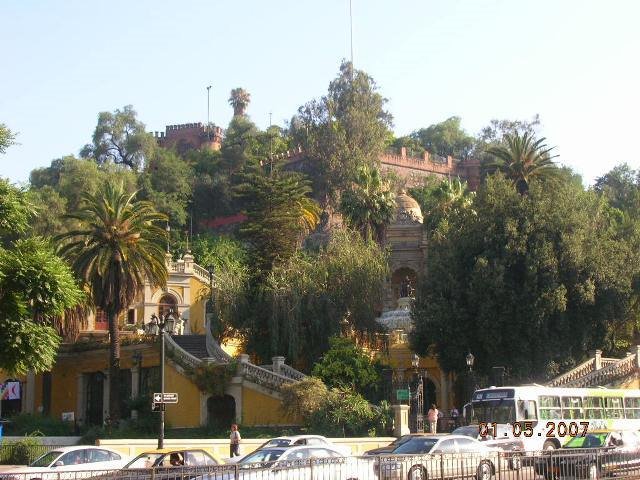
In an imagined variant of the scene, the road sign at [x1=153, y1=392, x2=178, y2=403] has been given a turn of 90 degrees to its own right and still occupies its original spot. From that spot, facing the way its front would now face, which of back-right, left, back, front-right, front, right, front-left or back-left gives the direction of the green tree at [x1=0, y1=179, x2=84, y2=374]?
front-left

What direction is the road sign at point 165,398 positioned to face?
toward the camera

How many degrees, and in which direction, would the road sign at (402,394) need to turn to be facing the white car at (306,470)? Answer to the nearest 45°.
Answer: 0° — it already faces it

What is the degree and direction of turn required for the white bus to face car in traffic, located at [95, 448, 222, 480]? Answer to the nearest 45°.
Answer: approximately 45° to its left

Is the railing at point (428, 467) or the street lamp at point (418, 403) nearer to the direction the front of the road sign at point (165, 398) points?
the railing

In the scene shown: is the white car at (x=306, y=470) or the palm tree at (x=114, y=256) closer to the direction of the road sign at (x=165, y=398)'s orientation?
the white car

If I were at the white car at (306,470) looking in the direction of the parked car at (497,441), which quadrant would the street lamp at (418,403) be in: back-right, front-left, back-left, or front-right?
front-left

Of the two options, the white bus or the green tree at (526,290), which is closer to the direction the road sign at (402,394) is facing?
the white bus

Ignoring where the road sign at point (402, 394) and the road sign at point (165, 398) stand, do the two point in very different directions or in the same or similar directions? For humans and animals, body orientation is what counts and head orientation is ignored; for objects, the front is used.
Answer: same or similar directions

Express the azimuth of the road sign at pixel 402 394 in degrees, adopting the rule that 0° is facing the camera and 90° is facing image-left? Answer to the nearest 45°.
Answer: approximately 0°

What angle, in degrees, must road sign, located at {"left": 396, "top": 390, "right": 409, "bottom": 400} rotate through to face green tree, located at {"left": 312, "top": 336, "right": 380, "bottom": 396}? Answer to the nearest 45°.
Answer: approximately 135° to its right

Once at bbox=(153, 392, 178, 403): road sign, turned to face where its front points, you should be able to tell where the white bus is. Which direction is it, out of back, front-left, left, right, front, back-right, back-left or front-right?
left

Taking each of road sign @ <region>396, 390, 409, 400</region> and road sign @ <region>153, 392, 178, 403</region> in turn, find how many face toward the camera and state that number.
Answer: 2

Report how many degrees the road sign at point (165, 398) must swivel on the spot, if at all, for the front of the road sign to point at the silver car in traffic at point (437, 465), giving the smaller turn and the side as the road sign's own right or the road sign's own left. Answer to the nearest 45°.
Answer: approximately 45° to the road sign's own left

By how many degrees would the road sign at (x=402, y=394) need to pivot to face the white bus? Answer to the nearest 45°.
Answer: approximately 45° to its left

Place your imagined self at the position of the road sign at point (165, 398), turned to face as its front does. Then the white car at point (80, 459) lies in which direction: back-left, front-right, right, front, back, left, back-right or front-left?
front-right
